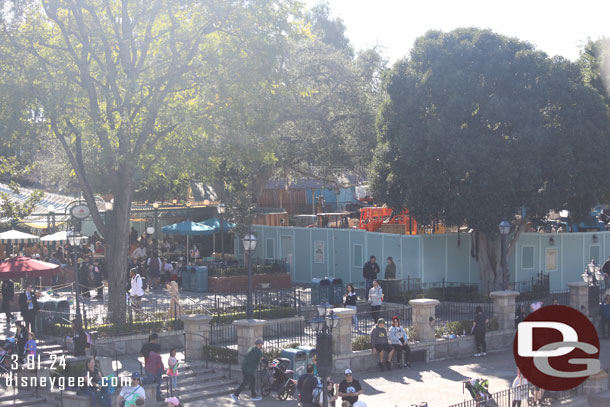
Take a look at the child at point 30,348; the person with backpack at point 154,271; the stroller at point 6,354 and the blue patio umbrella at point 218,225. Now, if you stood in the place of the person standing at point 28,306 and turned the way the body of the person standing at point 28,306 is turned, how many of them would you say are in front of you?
2

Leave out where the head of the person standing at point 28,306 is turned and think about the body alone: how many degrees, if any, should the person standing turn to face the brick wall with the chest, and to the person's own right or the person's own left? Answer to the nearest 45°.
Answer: approximately 135° to the person's own left

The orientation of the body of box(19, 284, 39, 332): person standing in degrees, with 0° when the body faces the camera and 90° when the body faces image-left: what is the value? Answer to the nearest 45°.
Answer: approximately 0°

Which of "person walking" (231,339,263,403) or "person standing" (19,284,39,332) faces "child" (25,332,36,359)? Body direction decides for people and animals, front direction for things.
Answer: the person standing

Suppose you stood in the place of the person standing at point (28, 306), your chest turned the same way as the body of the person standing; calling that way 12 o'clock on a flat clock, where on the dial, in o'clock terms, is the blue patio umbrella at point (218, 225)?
The blue patio umbrella is roughly at 7 o'clock from the person standing.

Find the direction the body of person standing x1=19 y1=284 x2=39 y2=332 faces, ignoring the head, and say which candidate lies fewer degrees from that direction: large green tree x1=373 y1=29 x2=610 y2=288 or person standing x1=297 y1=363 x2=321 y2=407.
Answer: the person standing
